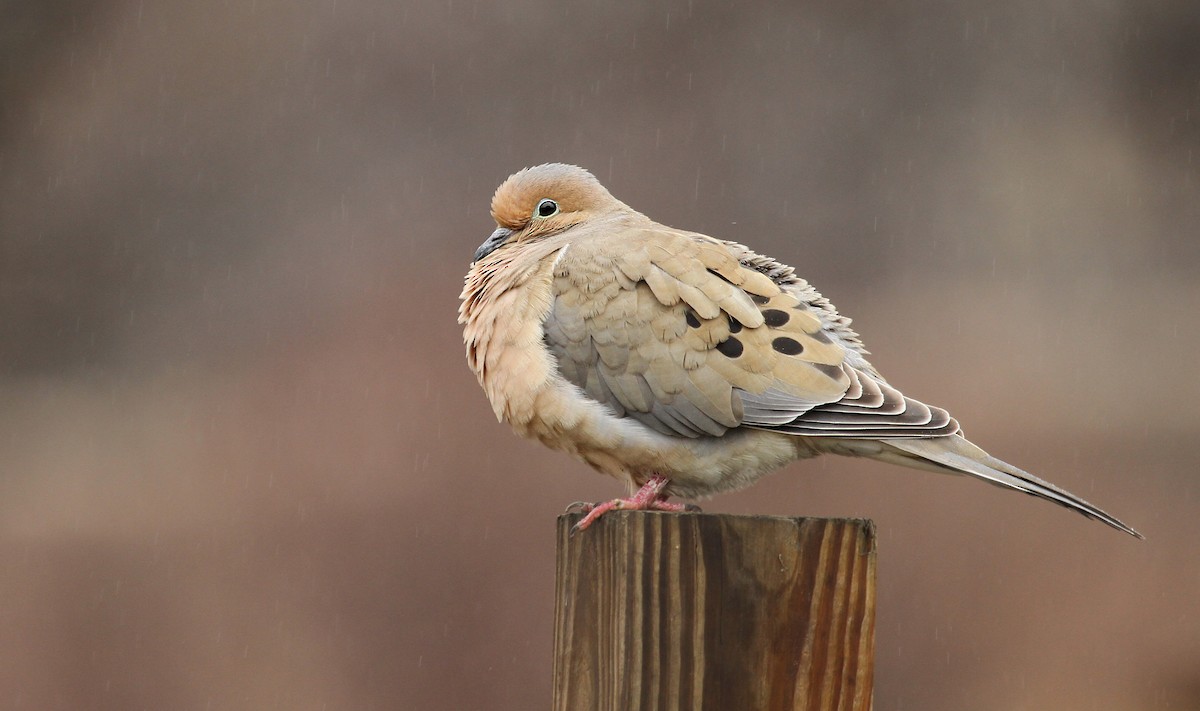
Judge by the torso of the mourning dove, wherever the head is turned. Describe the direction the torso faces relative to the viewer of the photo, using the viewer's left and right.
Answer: facing to the left of the viewer
